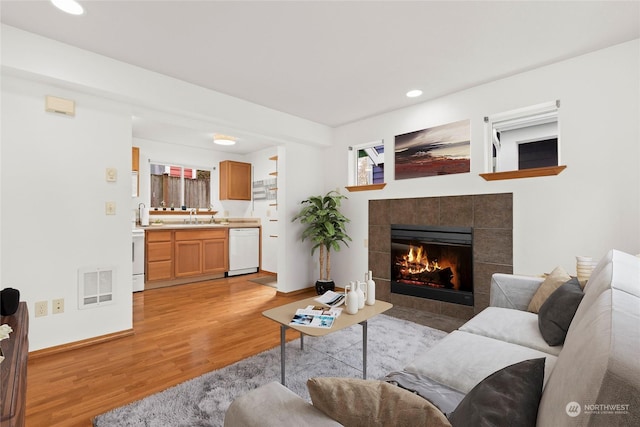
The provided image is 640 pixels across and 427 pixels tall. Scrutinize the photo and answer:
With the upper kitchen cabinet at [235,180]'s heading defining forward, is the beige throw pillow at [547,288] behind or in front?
in front

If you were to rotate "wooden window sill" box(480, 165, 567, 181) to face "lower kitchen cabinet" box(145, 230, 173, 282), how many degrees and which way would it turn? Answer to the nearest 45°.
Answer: approximately 90° to its right

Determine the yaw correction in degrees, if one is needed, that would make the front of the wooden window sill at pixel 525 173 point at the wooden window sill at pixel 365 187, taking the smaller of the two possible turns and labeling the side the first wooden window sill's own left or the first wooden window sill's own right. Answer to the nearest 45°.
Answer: approximately 90° to the first wooden window sill's own right

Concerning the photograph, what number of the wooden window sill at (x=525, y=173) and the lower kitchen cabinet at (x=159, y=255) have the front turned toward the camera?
2

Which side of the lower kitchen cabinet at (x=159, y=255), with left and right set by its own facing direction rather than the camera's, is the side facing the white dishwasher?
left

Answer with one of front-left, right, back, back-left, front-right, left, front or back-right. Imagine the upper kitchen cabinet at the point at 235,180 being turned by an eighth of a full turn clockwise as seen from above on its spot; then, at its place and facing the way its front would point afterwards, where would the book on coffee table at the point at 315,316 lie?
front

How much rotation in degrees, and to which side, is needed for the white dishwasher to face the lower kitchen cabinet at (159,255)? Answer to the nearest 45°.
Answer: approximately 90° to its right

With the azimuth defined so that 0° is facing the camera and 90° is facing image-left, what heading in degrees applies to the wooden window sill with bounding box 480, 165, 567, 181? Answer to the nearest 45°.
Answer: approximately 0°

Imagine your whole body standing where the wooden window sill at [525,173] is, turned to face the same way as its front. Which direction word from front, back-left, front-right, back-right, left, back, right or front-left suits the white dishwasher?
right

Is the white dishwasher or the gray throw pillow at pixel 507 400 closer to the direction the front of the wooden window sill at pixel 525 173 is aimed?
the gray throw pillow

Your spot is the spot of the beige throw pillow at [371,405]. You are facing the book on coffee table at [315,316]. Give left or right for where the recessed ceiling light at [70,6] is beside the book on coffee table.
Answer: left

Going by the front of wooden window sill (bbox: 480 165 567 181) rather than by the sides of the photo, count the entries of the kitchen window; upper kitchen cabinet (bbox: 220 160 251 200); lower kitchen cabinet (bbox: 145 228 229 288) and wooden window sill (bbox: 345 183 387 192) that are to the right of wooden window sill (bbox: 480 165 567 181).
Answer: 4

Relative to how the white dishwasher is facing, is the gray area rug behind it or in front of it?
in front
